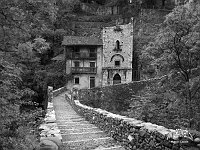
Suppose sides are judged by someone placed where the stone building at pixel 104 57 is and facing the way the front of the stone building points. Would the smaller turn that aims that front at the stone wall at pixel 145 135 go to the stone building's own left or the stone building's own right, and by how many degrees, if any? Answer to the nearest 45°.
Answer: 0° — it already faces it

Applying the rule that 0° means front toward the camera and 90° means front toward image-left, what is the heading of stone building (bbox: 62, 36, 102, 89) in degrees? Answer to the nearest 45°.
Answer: approximately 0°

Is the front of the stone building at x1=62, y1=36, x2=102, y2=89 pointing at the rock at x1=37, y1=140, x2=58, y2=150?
yes

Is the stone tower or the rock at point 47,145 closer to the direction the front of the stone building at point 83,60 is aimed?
the rock
